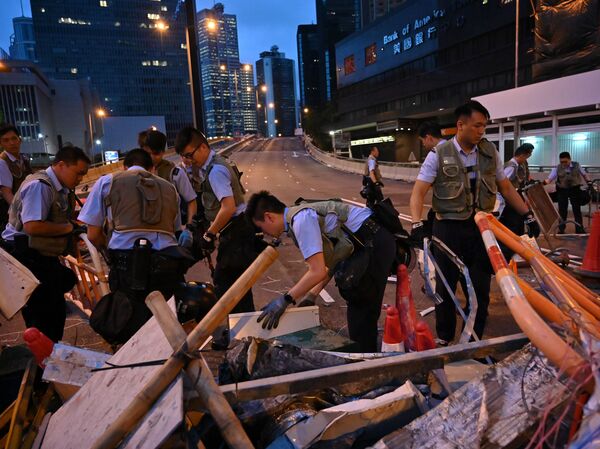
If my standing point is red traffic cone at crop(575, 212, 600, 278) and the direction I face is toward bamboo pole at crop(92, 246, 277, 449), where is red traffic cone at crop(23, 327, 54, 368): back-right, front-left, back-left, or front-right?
front-right

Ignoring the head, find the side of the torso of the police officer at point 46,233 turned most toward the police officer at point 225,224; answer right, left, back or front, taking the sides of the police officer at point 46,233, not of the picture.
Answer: front

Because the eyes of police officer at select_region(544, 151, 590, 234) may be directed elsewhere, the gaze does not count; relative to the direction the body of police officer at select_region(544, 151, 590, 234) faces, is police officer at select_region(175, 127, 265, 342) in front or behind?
in front

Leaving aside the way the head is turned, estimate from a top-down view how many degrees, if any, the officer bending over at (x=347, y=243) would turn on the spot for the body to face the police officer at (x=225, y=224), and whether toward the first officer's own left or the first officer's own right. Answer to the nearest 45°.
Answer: approximately 45° to the first officer's own right

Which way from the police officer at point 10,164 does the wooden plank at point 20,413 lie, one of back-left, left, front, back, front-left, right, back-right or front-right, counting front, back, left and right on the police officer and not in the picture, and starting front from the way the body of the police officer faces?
front-right

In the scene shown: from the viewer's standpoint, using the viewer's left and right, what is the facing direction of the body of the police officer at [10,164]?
facing the viewer and to the right of the viewer

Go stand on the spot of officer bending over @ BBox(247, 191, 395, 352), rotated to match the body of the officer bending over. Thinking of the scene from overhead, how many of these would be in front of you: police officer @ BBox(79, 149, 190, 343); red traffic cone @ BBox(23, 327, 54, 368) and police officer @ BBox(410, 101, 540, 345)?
2

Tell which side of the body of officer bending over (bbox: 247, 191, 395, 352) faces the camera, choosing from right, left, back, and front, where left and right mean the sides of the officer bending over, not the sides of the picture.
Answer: left

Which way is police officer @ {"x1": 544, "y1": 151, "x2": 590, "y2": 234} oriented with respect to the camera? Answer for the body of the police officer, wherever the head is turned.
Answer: toward the camera

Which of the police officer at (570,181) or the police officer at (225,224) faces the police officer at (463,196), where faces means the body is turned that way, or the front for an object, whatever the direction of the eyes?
the police officer at (570,181)

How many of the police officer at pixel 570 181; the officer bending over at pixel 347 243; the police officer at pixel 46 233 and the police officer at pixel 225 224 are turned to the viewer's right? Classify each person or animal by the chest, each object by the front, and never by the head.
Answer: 1

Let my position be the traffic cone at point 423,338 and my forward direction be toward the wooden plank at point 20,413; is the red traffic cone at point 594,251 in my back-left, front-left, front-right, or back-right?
back-right

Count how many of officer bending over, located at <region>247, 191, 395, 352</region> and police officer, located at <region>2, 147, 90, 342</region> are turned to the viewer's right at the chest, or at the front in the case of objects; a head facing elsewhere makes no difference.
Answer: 1

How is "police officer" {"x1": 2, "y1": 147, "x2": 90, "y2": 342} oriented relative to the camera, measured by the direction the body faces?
to the viewer's right

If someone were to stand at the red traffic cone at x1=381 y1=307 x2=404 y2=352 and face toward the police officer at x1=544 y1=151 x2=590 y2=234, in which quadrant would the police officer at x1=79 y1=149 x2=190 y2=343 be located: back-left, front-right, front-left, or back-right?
back-left
